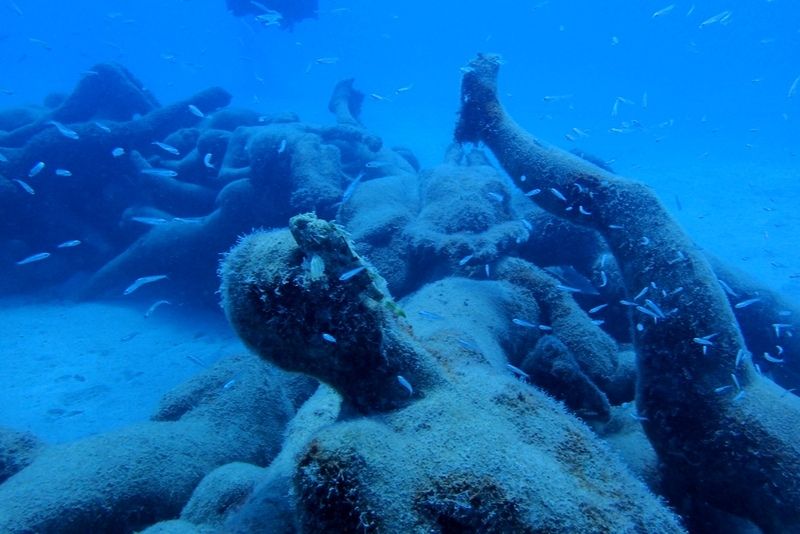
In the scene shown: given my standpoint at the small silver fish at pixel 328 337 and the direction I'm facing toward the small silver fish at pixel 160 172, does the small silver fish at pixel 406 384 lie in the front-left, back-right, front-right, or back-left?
back-right

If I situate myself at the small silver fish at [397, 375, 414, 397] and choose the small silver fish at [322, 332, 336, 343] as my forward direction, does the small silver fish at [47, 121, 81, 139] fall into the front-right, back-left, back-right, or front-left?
front-right

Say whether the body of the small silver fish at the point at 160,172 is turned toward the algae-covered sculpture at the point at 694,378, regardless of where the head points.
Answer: no

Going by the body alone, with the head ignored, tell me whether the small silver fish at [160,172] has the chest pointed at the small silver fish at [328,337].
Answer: no

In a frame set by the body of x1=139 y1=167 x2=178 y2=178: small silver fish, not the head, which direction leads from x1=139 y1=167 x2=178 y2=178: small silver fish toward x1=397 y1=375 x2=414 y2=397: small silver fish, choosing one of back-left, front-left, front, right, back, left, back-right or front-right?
front-right

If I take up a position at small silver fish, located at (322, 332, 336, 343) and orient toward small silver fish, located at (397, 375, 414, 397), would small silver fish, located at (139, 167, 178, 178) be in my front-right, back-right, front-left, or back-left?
back-left
